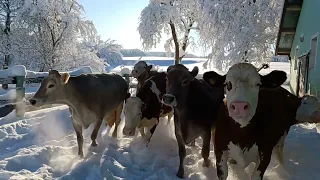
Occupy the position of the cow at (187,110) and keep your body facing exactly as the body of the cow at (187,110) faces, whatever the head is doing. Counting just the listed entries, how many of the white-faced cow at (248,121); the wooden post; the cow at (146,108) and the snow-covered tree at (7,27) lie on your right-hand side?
3

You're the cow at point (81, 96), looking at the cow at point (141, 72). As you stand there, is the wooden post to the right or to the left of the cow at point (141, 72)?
left

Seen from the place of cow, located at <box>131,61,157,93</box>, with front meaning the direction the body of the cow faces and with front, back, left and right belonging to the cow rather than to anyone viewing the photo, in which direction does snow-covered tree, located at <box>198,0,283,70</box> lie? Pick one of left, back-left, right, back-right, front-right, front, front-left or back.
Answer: back

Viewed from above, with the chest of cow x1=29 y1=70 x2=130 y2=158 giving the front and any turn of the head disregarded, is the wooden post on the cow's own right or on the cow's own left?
on the cow's own right

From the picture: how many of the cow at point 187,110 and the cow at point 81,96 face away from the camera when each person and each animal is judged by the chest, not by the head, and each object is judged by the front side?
0

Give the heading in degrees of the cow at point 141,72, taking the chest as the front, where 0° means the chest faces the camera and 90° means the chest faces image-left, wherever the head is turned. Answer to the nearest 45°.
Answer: approximately 45°

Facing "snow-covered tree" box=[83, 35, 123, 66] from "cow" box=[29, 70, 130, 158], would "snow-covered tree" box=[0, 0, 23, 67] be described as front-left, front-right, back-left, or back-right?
front-left

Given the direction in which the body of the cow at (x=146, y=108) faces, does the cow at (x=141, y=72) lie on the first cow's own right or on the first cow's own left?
on the first cow's own right

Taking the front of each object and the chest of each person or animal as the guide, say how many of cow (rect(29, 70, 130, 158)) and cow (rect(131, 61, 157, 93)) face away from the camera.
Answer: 0

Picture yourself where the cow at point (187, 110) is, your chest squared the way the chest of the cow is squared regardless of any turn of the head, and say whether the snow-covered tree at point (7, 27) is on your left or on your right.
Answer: on your right

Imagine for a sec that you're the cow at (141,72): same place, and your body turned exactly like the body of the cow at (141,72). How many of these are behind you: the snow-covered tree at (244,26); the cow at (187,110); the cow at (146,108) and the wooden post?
1

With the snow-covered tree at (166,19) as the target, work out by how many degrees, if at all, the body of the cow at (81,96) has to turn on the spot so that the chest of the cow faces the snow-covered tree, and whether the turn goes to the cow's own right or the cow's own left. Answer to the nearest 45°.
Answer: approximately 135° to the cow's own right

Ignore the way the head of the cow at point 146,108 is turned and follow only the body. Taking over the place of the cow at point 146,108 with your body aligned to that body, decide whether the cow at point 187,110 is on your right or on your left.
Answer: on your left

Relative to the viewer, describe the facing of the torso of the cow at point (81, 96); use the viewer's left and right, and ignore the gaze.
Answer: facing the viewer and to the left of the viewer

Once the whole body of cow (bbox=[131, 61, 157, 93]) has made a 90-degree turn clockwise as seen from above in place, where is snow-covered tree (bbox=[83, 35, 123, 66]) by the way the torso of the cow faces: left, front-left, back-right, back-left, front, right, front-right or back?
front-right
